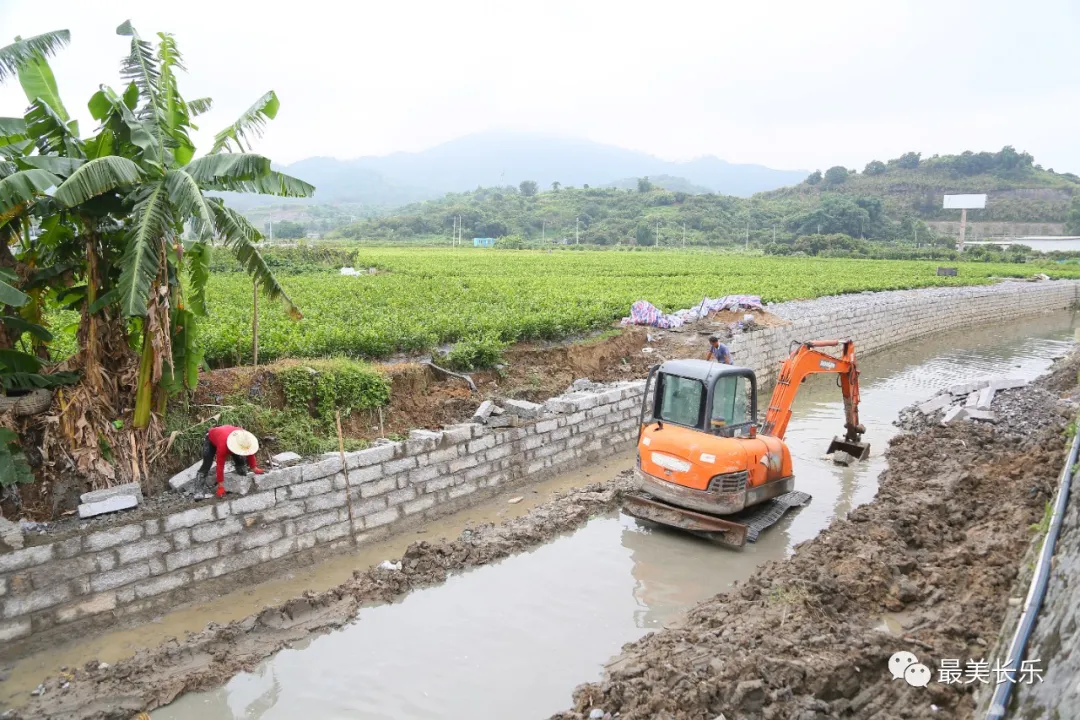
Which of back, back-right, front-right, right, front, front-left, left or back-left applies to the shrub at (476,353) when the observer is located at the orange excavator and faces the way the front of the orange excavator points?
left

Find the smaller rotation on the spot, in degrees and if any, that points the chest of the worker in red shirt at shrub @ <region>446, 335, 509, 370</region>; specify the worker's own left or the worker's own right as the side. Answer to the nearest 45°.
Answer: approximately 90° to the worker's own left

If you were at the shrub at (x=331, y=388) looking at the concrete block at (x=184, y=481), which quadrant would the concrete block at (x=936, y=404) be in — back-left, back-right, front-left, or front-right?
back-left

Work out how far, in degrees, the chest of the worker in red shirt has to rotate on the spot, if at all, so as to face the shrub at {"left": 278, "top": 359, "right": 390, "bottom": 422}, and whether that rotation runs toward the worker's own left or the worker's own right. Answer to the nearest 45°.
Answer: approximately 90° to the worker's own left

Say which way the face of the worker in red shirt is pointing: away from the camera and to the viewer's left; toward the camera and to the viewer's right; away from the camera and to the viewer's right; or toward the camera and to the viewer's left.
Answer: toward the camera and to the viewer's right

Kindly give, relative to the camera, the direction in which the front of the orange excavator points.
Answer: facing away from the viewer and to the right of the viewer

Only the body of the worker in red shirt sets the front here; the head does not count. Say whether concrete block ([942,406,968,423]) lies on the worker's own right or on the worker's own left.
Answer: on the worker's own left

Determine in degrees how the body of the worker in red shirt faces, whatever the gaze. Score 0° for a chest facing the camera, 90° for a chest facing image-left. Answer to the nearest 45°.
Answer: approximately 315°

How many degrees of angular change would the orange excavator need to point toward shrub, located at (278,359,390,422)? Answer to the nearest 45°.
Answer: approximately 135° to its left

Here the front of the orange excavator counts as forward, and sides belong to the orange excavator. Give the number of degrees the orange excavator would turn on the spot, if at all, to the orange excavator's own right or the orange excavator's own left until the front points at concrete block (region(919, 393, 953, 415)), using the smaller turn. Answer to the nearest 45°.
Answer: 0° — it already faces it

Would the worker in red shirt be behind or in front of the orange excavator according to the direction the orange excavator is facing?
behind

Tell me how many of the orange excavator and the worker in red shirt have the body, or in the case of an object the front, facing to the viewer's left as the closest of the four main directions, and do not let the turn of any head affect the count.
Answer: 0
